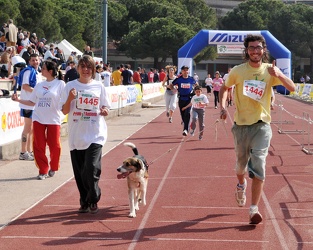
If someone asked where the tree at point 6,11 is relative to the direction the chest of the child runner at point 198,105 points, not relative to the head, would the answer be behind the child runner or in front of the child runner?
behind

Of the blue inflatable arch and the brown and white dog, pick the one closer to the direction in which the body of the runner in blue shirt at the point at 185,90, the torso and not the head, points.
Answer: the brown and white dog

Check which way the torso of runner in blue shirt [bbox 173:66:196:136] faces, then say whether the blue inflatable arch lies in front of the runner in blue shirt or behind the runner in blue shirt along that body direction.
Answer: behind

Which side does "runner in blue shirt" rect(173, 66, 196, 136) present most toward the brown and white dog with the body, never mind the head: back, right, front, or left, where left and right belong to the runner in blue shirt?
front

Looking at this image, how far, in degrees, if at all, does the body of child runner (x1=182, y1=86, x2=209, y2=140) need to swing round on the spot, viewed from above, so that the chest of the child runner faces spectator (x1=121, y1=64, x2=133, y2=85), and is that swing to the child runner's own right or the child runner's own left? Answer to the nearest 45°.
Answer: approximately 180°

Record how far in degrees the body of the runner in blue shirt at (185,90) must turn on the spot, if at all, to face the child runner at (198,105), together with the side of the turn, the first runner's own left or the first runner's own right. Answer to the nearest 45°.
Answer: approximately 45° to the first runner's own left

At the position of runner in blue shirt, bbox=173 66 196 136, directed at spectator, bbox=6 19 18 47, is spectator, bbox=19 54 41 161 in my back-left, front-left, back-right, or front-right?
back-left

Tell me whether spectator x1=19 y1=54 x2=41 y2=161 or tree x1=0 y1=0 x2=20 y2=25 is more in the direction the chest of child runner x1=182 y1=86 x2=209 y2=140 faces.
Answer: the spectator

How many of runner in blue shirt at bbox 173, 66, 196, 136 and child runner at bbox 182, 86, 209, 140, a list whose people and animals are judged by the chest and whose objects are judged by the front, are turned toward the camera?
2

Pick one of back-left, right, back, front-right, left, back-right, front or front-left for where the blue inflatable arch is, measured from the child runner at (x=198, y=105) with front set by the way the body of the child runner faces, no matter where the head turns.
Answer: back

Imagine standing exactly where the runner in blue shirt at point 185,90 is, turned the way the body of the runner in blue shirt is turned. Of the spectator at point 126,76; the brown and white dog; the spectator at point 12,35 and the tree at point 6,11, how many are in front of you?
1
